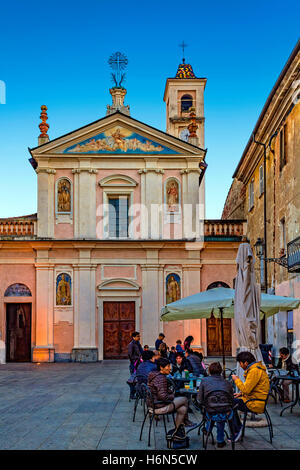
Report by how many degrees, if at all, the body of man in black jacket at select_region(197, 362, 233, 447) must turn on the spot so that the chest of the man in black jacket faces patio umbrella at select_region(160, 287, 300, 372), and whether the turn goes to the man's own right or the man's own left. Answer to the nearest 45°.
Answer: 0° — they already face it

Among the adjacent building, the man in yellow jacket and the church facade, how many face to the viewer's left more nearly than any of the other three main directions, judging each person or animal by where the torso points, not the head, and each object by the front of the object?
2

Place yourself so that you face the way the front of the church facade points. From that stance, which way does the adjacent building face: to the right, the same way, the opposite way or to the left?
to the right

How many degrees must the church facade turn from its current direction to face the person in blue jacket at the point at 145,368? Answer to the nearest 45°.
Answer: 0° — it already faces them

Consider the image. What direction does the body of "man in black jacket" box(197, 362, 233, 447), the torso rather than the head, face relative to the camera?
away from the camera

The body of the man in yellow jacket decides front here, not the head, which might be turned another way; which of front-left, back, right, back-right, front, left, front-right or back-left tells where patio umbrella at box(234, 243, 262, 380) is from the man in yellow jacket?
right

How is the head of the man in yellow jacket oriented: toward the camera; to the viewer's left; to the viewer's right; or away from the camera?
to the viewer's left

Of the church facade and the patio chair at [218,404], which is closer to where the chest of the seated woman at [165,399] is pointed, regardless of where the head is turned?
the patio chair

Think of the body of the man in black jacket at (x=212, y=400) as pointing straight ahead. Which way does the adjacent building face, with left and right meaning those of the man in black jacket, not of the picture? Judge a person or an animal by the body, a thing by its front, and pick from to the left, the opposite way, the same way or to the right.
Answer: to the left

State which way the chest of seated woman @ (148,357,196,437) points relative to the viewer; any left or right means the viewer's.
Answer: facing to the right of the viewer

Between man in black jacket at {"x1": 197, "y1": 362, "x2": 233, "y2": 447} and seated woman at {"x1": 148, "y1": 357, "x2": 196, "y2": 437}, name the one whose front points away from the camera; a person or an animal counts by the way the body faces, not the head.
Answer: the man in black jacket

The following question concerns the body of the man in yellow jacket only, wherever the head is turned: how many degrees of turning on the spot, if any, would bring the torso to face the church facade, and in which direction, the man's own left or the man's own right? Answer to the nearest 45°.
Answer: approximately 90° to the man's own right

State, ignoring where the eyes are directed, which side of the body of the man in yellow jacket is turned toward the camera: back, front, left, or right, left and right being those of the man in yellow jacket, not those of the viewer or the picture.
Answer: left

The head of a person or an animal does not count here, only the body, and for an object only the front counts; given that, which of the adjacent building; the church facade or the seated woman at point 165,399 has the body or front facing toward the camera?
the church facade

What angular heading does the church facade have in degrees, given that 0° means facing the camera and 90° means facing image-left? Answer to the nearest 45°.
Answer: approximately 0°

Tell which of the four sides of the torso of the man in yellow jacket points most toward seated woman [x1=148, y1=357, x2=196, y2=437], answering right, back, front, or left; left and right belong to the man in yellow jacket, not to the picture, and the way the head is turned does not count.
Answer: front
